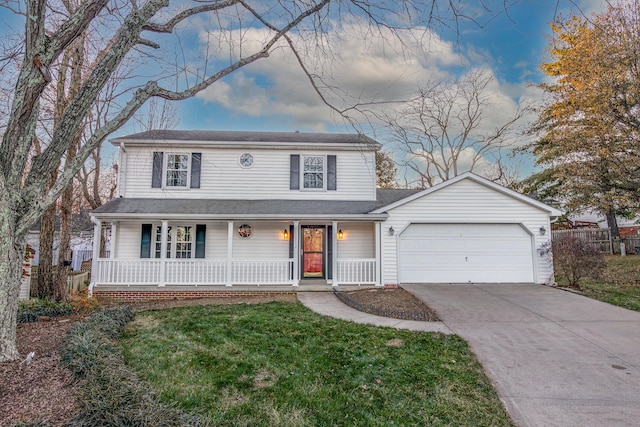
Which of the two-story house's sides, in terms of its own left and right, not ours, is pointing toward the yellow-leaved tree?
left

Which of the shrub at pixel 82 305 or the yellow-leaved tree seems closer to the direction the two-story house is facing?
the shrub

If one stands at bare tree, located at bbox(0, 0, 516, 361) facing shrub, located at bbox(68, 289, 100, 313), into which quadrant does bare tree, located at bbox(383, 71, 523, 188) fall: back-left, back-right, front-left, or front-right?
front-right

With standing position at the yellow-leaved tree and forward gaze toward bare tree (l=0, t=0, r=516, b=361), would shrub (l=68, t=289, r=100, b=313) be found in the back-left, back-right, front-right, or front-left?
front-right

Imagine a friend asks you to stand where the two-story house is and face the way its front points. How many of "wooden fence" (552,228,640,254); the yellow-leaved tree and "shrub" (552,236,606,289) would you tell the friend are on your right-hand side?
0

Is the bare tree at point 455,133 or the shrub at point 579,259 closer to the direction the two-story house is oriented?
the shrub

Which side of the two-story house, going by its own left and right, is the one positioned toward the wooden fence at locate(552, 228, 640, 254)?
left

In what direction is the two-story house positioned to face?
toward the camera

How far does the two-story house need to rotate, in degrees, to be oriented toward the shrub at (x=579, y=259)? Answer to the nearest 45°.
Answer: approximately 90° to its left

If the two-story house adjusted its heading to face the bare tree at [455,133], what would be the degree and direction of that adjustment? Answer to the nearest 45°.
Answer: approximately 135° to its left

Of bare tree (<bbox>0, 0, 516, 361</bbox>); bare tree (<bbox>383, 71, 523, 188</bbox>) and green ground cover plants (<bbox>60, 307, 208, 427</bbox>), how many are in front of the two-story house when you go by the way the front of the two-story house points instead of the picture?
2

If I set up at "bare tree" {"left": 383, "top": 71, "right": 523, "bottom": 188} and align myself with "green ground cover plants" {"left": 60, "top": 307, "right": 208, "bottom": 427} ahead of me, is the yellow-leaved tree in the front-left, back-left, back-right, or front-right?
front-left

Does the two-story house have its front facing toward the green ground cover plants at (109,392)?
yes

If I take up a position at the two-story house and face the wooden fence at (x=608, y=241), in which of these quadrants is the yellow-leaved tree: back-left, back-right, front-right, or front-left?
front-right

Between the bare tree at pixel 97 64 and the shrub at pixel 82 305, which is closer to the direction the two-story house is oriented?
the bare tree
